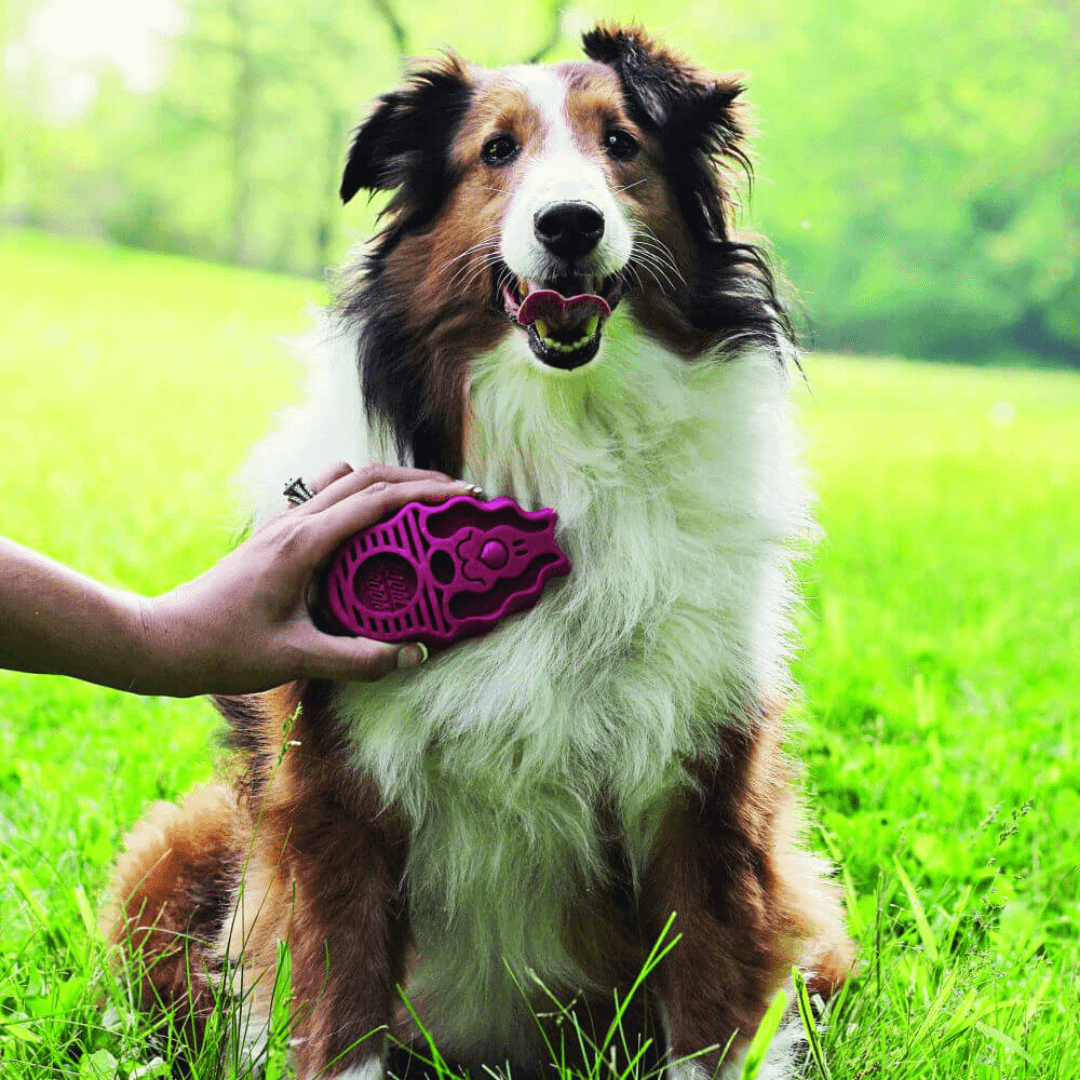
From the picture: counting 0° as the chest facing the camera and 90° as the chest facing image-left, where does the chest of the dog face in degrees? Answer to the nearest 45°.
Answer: approximately 0°
